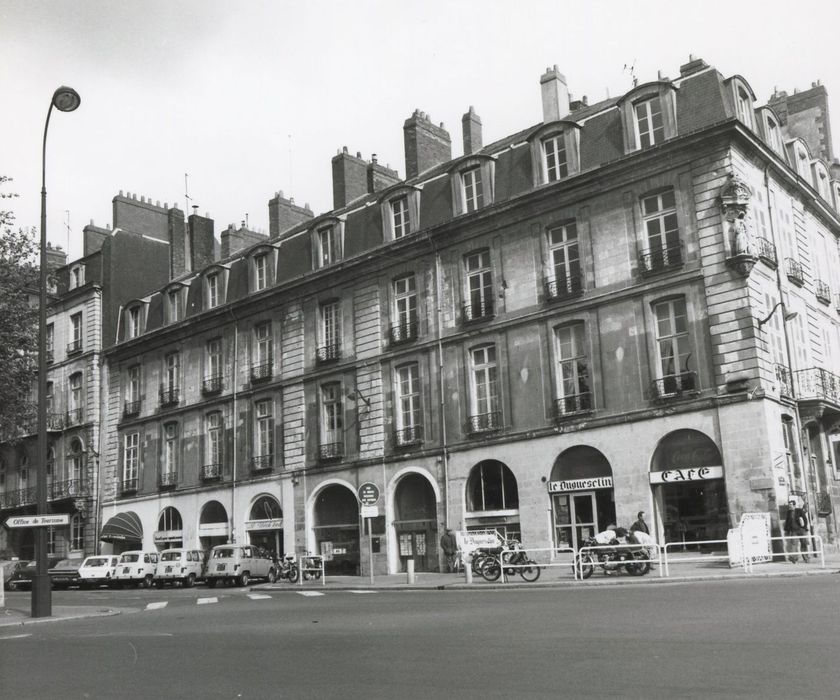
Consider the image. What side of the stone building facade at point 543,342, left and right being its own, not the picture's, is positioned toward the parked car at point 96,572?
right

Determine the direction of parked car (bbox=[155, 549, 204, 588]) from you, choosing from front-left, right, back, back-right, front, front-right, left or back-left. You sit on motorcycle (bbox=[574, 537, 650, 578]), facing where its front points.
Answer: front-right

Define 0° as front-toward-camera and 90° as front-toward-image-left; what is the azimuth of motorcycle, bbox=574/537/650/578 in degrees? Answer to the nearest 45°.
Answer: approximately 90°

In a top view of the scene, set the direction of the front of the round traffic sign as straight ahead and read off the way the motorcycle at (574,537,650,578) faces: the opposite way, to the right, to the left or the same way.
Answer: to the right

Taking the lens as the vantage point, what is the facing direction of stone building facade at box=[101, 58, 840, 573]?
facing the viewer and to the left of the viewer

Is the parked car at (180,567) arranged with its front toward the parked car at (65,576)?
no

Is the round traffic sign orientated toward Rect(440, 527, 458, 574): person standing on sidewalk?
no

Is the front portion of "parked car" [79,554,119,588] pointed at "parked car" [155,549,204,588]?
no

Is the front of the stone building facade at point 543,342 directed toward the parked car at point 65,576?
no

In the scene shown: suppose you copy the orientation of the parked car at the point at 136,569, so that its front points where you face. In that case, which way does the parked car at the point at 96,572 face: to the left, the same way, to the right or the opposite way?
the same way

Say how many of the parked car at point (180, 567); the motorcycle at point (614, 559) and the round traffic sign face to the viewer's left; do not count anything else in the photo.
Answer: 1
